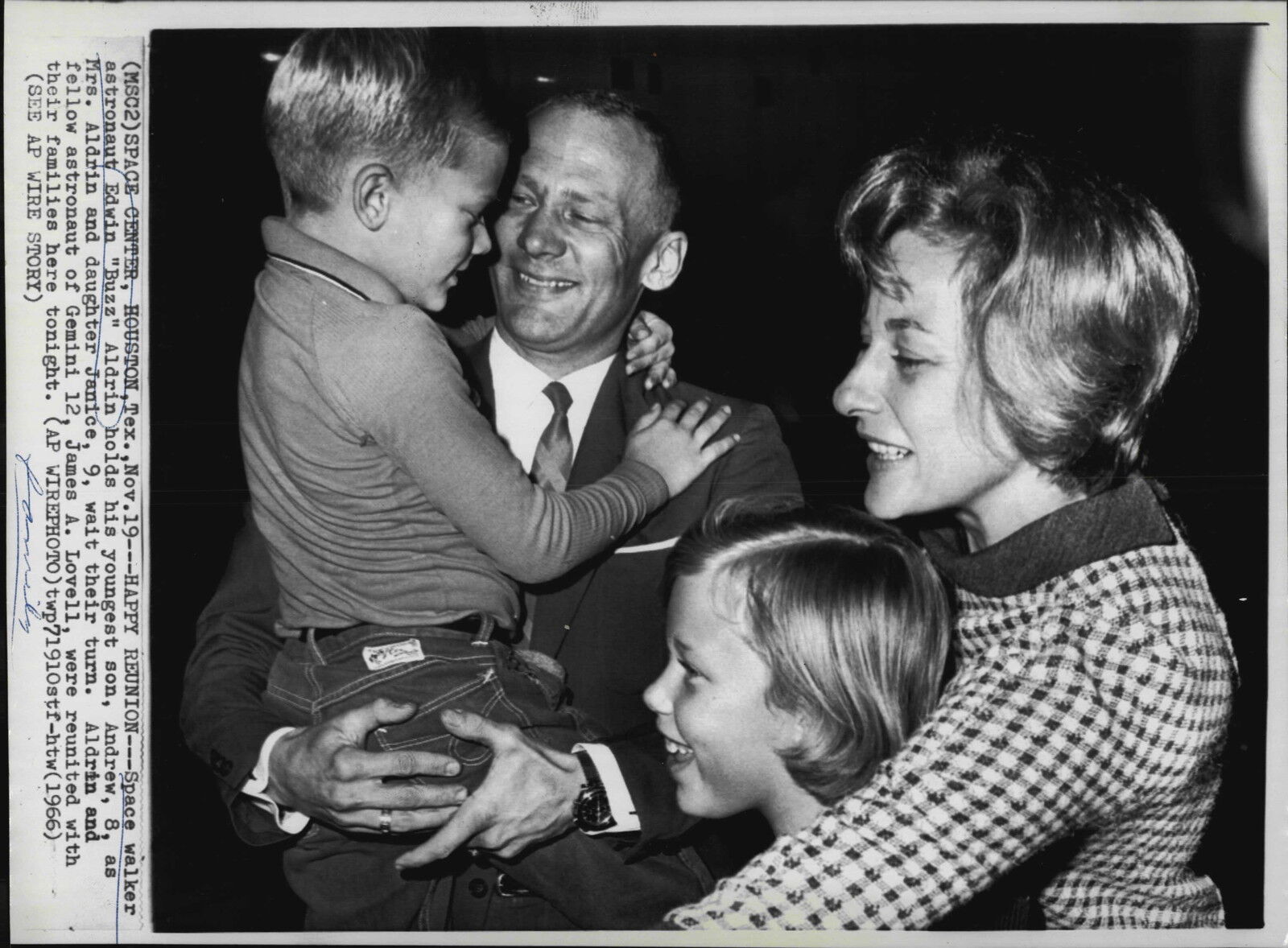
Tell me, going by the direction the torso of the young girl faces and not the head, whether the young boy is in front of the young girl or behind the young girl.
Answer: in front

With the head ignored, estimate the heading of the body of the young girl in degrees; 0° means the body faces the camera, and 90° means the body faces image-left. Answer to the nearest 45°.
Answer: approximately 90°

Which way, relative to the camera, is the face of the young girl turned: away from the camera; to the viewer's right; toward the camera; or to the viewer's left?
to the viewer's left

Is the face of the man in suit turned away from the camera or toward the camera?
toward the camera

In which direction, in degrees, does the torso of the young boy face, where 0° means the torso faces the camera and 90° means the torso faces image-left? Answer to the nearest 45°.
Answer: approximately 225°

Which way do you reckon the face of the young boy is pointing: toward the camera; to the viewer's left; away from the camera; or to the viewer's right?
to the viewer's right

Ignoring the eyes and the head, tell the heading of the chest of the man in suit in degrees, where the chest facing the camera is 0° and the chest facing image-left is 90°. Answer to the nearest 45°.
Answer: approximately 45°

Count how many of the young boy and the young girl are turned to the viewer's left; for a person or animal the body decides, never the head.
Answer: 1

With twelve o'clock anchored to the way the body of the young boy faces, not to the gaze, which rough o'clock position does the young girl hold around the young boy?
The young girl is roughly at 2 o'clock from the young boy.
